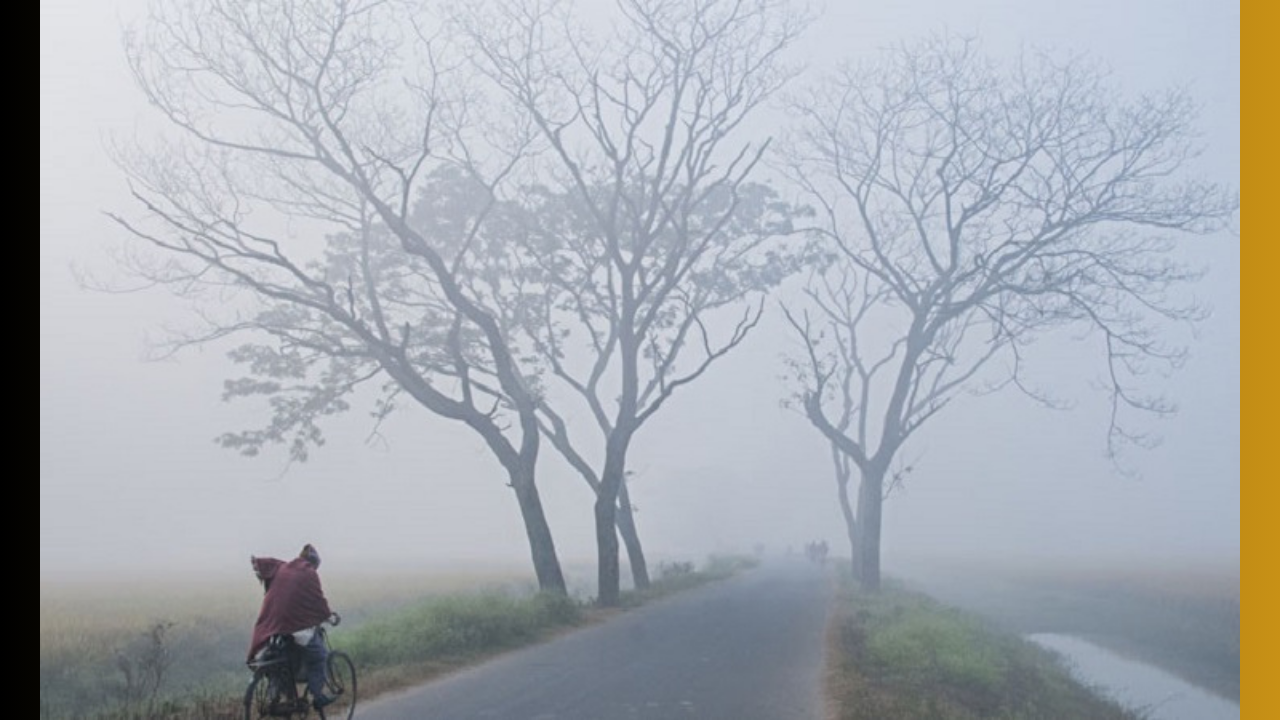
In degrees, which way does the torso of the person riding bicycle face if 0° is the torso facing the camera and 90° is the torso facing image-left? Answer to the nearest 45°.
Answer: approximately 225°
